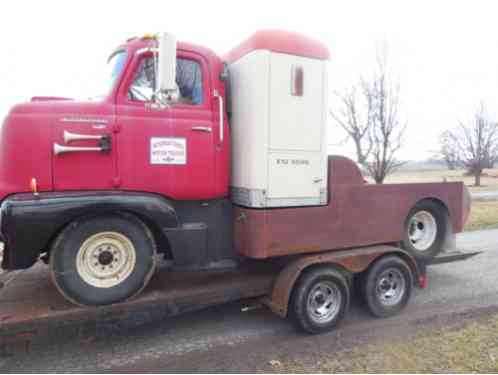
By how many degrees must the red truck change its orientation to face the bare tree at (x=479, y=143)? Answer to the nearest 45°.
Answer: approximately 135° to its right

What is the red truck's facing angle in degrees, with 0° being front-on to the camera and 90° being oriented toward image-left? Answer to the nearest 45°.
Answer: approximately 90°

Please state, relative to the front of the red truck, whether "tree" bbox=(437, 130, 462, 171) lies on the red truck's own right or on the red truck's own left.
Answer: on the red truck's own right

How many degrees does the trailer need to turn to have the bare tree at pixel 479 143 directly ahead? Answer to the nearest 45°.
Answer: approximately 180°
